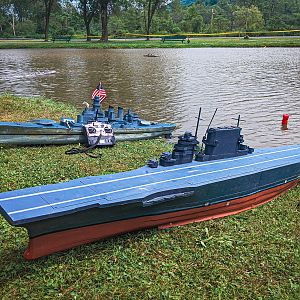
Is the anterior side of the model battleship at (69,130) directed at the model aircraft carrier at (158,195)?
no
